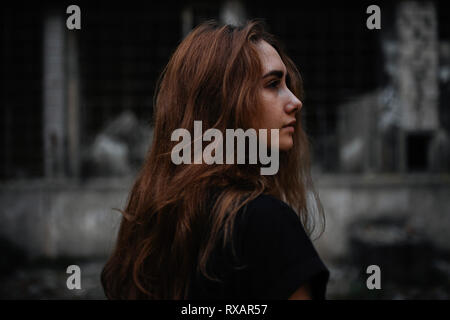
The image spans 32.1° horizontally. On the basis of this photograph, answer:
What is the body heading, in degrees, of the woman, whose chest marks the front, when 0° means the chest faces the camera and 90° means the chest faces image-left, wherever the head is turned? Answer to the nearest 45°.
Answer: approximately 225°

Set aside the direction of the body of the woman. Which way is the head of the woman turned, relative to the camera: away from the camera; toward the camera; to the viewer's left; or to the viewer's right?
to the viewer's right
